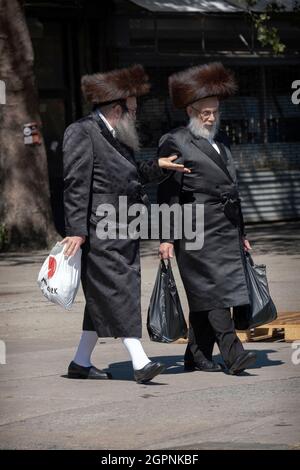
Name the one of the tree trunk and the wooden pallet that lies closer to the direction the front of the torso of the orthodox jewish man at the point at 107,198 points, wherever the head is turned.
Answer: the wooden pallet

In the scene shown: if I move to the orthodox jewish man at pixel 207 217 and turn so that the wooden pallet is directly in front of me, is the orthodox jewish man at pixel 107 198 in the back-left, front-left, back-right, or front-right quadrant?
back-left

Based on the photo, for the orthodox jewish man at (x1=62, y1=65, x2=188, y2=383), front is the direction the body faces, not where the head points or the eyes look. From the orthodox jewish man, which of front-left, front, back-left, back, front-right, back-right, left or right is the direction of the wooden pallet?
front-left

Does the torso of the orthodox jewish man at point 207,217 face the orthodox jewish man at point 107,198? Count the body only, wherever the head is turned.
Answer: no

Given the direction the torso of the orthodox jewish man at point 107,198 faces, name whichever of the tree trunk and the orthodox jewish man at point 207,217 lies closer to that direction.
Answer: the orthodox jewish man

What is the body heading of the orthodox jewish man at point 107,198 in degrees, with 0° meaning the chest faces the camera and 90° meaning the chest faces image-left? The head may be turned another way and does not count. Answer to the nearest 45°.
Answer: approximately 270°

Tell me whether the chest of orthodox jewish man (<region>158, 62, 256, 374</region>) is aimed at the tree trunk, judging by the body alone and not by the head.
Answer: no

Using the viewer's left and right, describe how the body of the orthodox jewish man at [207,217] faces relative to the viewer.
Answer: facing the viewer and to the right of the viewer

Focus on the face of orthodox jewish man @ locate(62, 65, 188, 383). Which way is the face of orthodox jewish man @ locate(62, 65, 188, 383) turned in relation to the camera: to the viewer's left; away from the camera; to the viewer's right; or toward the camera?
to the viewer's right
